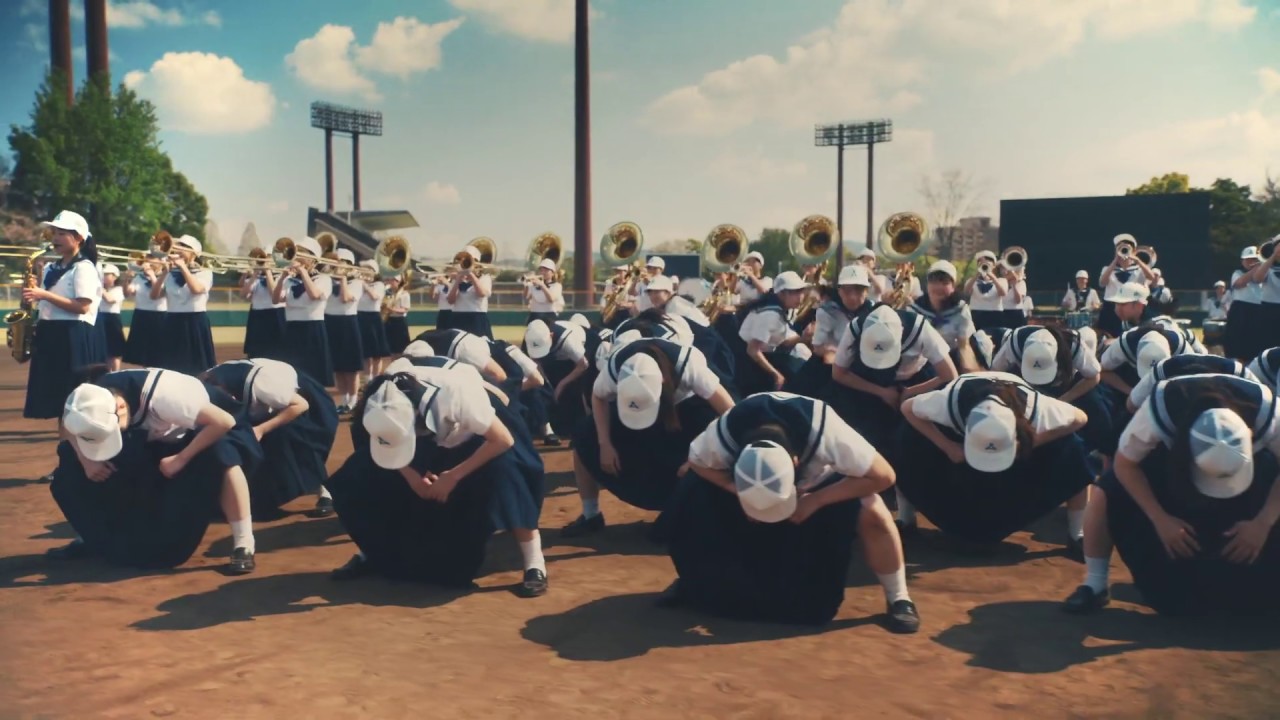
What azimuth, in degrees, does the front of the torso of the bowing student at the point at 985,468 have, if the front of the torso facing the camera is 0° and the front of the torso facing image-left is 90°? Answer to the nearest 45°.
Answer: approximately 0°

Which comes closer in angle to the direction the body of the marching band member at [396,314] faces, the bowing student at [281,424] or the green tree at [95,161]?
the bowing student

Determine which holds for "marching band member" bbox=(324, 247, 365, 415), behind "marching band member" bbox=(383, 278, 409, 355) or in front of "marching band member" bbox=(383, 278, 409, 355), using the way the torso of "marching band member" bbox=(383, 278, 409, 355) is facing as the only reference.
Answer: in front

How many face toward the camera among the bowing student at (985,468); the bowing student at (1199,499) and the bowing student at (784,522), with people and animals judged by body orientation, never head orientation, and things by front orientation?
3

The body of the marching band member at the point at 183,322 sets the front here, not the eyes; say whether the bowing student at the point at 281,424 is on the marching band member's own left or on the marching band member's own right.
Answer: on the marching band member's own left

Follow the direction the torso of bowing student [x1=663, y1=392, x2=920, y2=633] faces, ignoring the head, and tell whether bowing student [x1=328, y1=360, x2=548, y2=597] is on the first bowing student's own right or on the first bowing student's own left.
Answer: on the first bowing student's own right

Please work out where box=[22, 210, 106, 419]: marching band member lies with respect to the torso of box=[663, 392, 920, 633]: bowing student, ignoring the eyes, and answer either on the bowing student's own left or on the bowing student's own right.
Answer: on the bowing student's own right

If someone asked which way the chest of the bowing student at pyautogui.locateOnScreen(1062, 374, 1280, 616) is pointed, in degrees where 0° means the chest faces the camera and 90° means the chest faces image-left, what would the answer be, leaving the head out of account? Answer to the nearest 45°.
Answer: approximately 0°

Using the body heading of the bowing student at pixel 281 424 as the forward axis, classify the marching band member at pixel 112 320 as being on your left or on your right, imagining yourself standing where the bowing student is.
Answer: on your right
